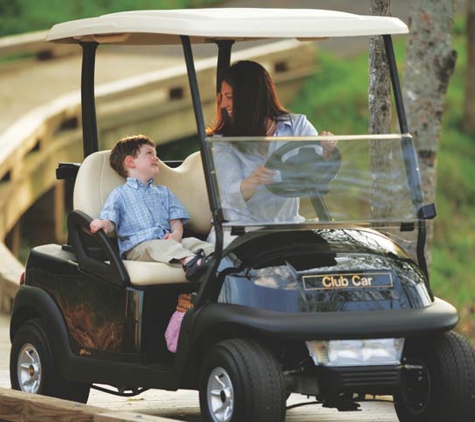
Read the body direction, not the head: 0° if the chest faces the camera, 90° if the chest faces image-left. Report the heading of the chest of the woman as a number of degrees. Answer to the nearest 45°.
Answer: approximately 0°

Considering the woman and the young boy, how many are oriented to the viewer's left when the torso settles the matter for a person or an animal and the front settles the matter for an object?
0

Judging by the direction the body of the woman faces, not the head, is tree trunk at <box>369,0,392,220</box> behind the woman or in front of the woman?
behind

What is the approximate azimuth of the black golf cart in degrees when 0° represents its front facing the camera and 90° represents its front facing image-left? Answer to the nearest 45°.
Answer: approximately 315°

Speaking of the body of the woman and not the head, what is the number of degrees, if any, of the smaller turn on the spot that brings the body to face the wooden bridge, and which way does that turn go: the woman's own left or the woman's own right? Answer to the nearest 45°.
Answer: approximately 180°

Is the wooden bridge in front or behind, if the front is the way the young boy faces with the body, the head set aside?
behind

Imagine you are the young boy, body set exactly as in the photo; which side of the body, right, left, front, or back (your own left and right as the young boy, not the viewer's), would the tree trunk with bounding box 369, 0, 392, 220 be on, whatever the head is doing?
left

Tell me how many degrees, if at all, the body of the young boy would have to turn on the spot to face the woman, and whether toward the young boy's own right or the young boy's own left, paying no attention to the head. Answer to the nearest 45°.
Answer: approximately 90° to the young boy's own left

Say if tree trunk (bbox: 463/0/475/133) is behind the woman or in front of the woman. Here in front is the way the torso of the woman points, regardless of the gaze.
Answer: behind
